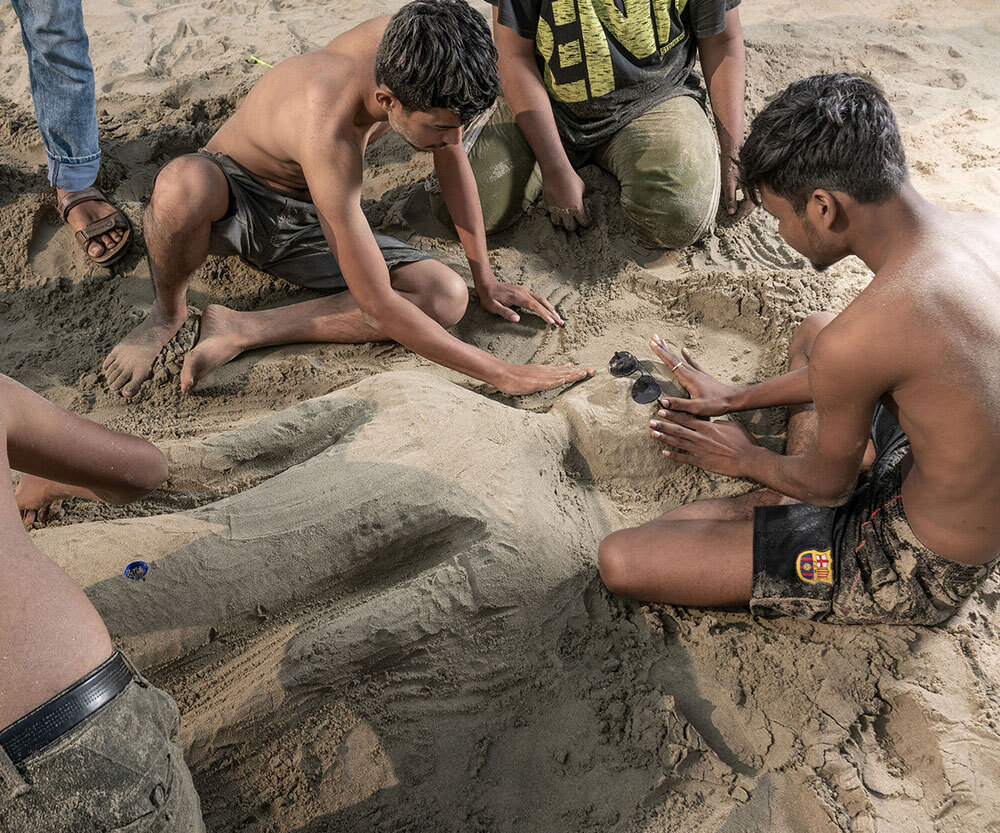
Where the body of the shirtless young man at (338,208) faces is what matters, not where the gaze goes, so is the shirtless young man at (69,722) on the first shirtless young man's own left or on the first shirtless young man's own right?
on the first shirtless young man's own right

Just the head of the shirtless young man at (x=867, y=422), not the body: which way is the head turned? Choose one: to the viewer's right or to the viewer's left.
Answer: to the viewer's left

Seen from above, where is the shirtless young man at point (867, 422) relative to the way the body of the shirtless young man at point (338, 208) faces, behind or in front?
in front

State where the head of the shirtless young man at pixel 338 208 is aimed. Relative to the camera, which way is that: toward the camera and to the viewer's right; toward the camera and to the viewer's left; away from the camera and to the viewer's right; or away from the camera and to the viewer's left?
toward the camera and to the viewer's right

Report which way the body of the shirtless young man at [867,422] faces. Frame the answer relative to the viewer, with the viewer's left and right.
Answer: facing away from the viewer and to the left of the viewer

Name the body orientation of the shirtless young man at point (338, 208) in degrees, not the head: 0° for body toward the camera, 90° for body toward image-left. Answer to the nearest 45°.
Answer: approximately 315°
